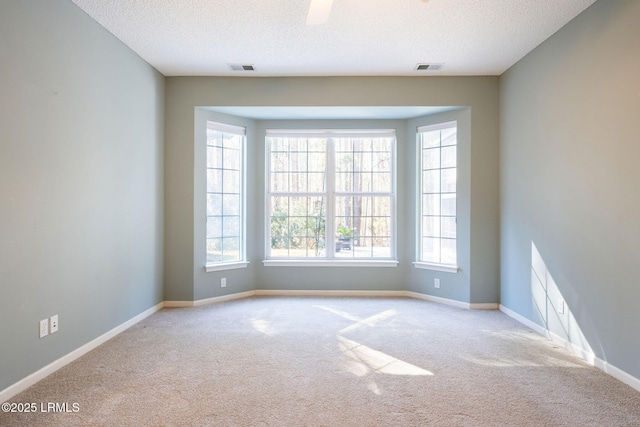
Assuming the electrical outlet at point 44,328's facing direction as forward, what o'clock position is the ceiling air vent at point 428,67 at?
The ceiling air vent is roughly at 11 o'clock from the electrical outlet.

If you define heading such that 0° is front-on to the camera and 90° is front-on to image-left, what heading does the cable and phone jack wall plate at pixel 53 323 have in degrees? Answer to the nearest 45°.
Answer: approximately 315°

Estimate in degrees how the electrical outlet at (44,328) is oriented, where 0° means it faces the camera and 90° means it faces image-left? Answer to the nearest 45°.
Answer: approximately 315°

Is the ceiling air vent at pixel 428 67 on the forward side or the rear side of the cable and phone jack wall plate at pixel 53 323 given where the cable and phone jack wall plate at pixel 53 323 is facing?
on the forward side
